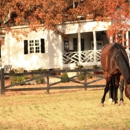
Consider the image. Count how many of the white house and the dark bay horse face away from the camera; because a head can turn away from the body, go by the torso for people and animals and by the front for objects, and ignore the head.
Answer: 0

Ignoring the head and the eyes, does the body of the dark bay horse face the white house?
no

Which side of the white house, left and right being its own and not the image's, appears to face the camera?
front

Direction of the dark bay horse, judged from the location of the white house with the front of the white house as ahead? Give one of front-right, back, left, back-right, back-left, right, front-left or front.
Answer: front
